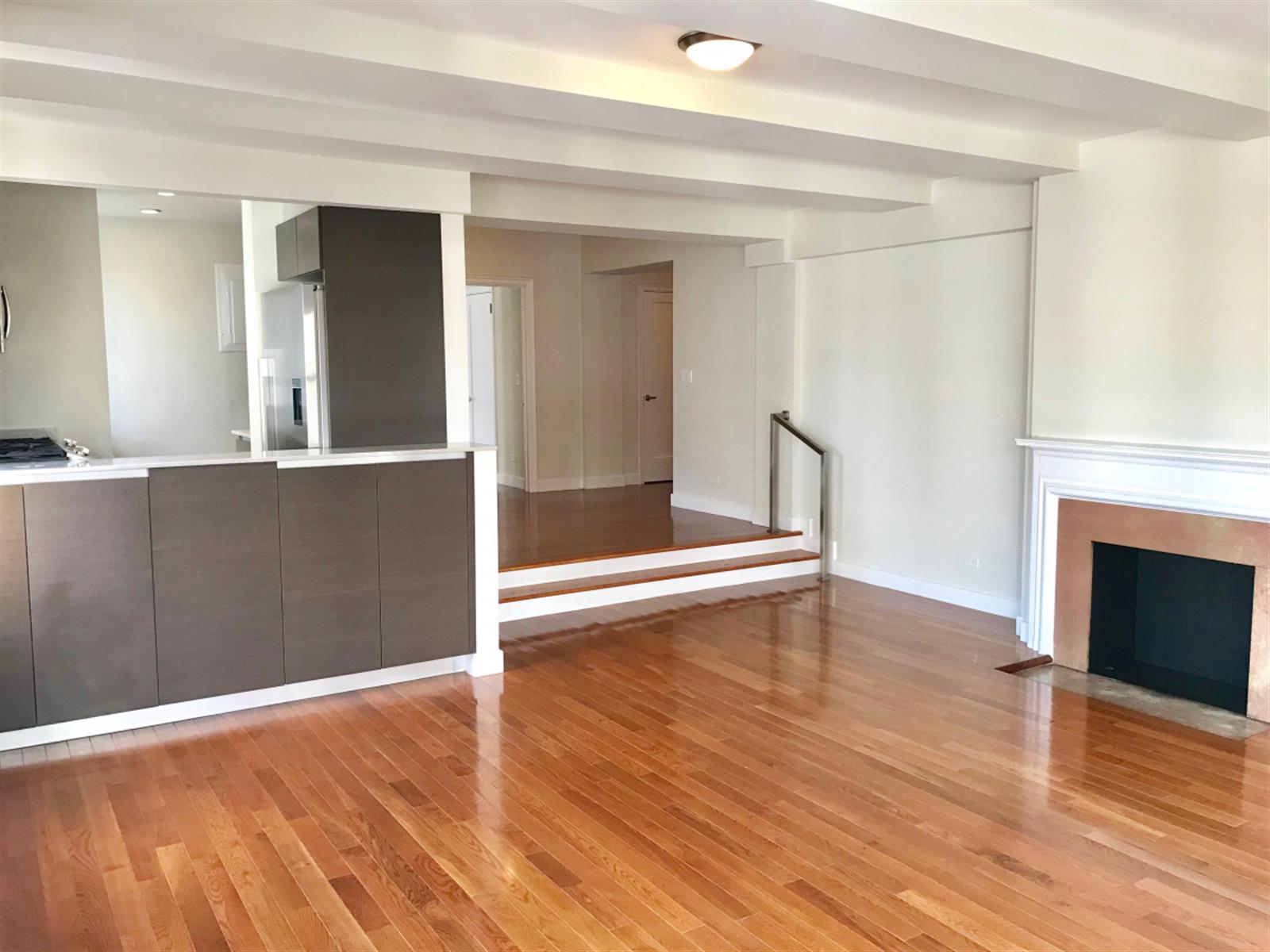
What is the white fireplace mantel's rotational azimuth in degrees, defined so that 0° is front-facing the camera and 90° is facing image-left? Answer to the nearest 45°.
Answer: approximately 45°

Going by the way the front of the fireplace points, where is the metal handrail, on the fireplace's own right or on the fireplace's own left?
on the fireplace's own right

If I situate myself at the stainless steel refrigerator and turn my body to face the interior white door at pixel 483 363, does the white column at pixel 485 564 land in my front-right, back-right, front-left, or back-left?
back-right

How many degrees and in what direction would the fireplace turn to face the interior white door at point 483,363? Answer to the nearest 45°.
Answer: approximately 90° to its right

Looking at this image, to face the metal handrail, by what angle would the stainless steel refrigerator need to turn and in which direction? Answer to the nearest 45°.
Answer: approximately 135° to its left

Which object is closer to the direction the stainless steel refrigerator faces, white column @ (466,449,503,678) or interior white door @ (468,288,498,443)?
the white column

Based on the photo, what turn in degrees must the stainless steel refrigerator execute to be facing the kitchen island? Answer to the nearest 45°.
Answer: approximately 45° to its left
